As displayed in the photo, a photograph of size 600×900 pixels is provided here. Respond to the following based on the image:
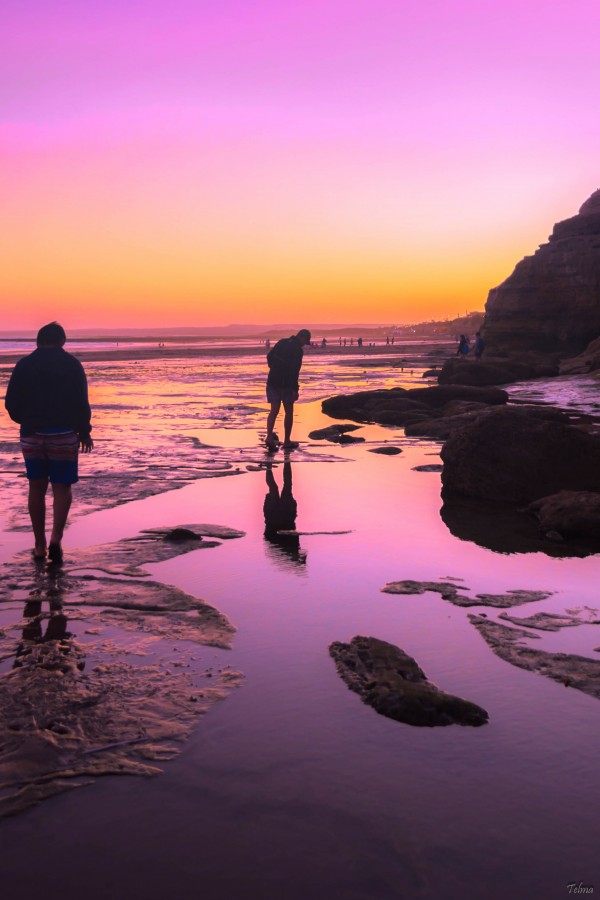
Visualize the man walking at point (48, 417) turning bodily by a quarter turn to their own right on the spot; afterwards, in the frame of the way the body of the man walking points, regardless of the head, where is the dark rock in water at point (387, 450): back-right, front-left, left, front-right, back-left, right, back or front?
front-left

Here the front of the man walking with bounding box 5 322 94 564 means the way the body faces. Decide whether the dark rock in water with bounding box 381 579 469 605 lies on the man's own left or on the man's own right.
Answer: on the man's own right

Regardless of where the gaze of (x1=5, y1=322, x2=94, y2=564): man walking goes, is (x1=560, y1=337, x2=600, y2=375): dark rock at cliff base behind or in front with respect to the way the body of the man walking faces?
in front

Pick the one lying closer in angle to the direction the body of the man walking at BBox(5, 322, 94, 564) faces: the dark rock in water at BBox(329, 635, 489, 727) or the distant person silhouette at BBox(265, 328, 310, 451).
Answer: the distant person silhouette

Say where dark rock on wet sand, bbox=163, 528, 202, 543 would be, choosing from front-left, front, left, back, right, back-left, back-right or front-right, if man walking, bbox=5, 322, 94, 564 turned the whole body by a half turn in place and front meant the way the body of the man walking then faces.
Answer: left

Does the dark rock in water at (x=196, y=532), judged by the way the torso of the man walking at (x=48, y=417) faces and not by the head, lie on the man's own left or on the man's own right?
on the man's own right

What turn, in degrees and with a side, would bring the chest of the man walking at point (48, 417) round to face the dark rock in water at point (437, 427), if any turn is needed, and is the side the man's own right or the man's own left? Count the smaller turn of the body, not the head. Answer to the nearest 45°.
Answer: approximately 45° to the man's own right

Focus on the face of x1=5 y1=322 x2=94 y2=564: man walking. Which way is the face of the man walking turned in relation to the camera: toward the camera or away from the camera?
away from the camera

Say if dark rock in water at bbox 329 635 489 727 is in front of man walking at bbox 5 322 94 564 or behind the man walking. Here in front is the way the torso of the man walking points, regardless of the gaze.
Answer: behind

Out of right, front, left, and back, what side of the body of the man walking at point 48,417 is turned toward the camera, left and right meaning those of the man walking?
back
